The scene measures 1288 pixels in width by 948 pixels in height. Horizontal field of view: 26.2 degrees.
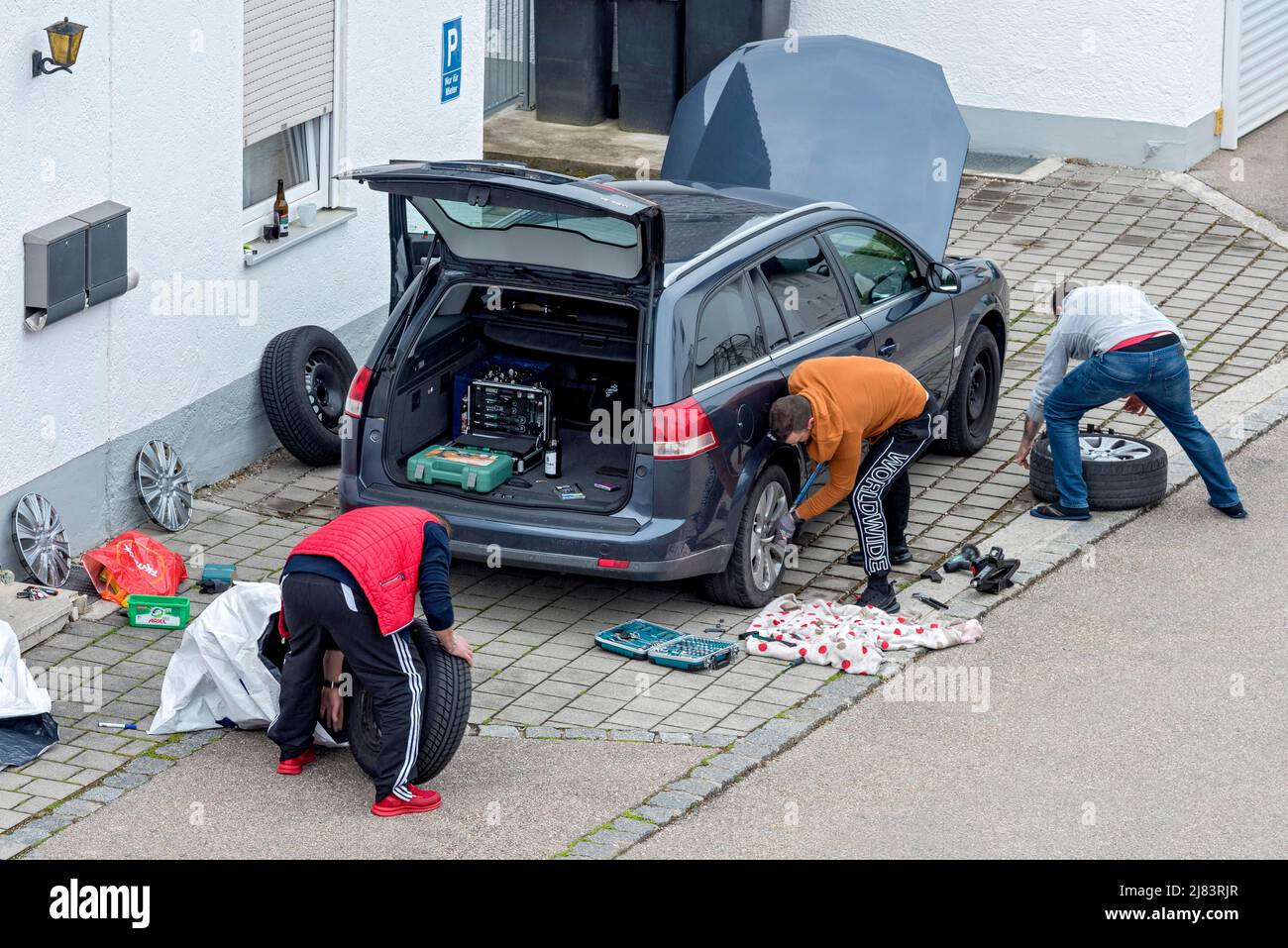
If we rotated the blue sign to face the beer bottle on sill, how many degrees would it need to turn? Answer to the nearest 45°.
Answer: approximately 90° to its right

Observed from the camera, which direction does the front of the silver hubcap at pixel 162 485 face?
facing the viewer and to the right of the viewer

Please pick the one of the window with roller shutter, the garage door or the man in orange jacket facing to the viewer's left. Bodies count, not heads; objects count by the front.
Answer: the man in orange jacket

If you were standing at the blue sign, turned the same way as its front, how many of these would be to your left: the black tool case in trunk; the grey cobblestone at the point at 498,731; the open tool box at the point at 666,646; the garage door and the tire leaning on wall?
1

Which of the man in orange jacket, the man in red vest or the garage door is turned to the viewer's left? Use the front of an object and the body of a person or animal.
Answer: the man in orange jacket

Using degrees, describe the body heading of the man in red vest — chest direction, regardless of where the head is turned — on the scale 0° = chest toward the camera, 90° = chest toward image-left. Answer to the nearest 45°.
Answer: approximately 225°

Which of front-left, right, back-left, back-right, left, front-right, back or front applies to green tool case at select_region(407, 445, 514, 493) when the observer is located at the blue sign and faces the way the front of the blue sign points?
front-right

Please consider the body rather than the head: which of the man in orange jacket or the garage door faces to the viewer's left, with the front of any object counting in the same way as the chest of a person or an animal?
the man in orange jacket

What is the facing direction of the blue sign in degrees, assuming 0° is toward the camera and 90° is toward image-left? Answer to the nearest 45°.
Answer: approximately 315°

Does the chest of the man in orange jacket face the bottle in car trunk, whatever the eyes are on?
yes

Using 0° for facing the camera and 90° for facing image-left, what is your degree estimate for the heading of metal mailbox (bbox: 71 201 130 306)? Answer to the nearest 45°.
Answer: approximately 315°

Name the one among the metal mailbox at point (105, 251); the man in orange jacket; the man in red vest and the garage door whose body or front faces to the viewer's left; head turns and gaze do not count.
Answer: the man in orange jacket

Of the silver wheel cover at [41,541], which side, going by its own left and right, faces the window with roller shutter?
left

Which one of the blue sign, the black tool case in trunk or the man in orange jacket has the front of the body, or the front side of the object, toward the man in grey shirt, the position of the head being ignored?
the blue sign

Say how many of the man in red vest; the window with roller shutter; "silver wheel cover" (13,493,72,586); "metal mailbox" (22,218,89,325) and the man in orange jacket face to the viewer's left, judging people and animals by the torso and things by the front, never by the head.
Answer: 1

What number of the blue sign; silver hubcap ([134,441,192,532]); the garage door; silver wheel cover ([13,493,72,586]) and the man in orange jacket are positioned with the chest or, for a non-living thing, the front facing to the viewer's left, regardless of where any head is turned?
1

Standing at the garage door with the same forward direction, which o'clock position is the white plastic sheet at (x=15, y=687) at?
The white plastic sheet is roughly at 2 o'clock from the garage door.
